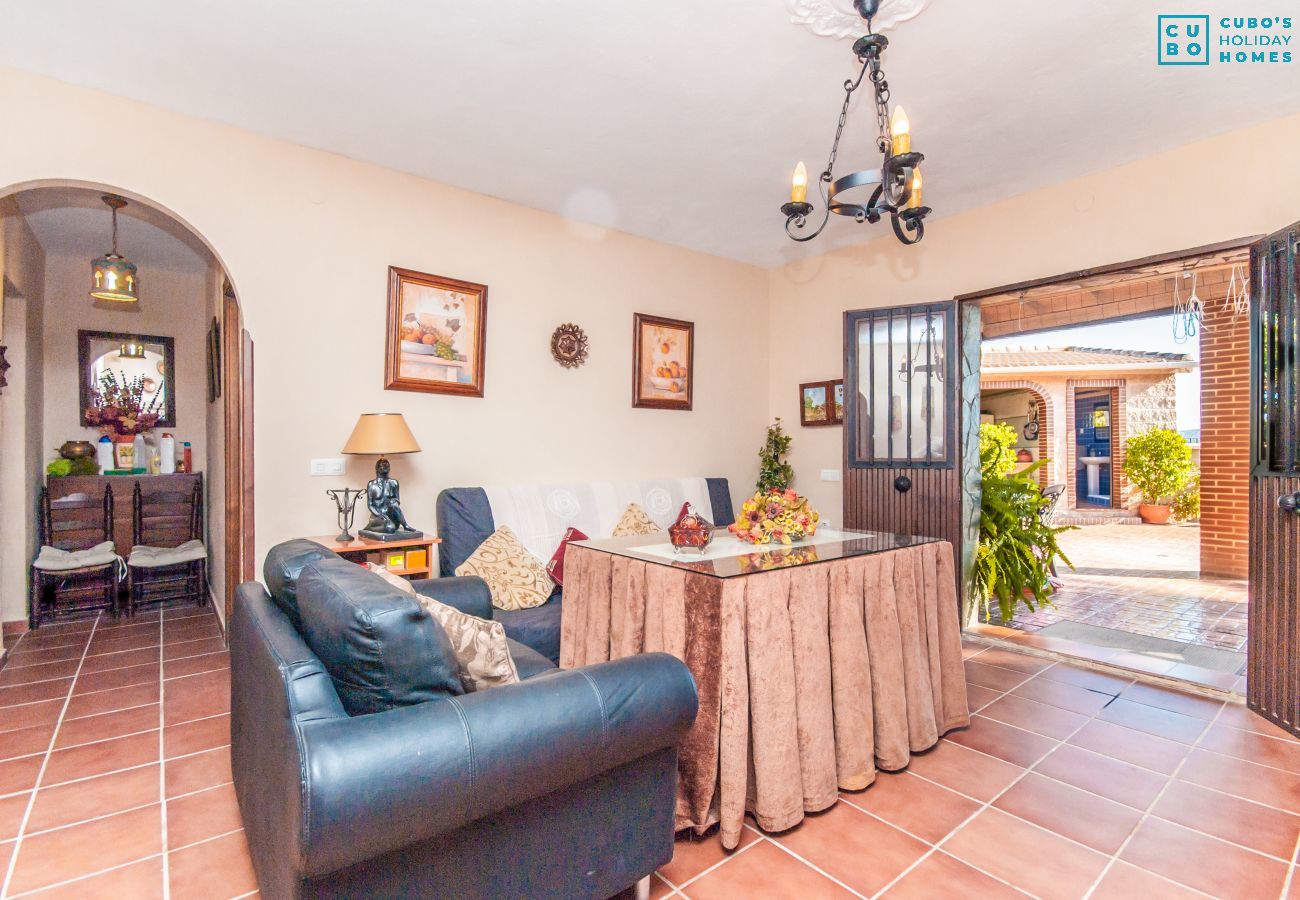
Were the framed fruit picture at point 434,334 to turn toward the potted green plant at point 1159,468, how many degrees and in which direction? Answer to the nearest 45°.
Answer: approximately 45° to its left

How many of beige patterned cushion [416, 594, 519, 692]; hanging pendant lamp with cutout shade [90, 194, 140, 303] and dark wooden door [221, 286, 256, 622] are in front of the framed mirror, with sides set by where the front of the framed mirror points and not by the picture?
3

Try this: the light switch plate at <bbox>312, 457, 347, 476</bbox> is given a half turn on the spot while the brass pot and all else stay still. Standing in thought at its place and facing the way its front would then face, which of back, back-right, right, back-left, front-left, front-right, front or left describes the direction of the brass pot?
front-left

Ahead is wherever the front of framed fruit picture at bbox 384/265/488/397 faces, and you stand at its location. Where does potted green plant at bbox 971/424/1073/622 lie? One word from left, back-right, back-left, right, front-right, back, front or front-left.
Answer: front-left

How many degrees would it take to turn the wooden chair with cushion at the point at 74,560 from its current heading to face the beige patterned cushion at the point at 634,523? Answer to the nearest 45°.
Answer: approximately 45° to its left

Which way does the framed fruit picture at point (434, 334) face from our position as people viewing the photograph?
facing the viewer and to the right of the viewer

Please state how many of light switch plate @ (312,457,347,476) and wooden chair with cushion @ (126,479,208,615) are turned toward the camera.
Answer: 2

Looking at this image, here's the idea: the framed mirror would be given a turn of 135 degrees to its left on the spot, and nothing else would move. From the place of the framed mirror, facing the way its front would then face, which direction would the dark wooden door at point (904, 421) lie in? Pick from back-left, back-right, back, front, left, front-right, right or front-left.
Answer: right

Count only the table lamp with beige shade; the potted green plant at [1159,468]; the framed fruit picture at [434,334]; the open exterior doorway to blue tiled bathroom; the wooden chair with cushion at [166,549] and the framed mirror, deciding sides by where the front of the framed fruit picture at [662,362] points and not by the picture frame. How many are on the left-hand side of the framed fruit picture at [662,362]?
2

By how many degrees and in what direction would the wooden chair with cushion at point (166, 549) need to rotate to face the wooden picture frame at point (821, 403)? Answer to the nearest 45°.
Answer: approximately 45° to its left
